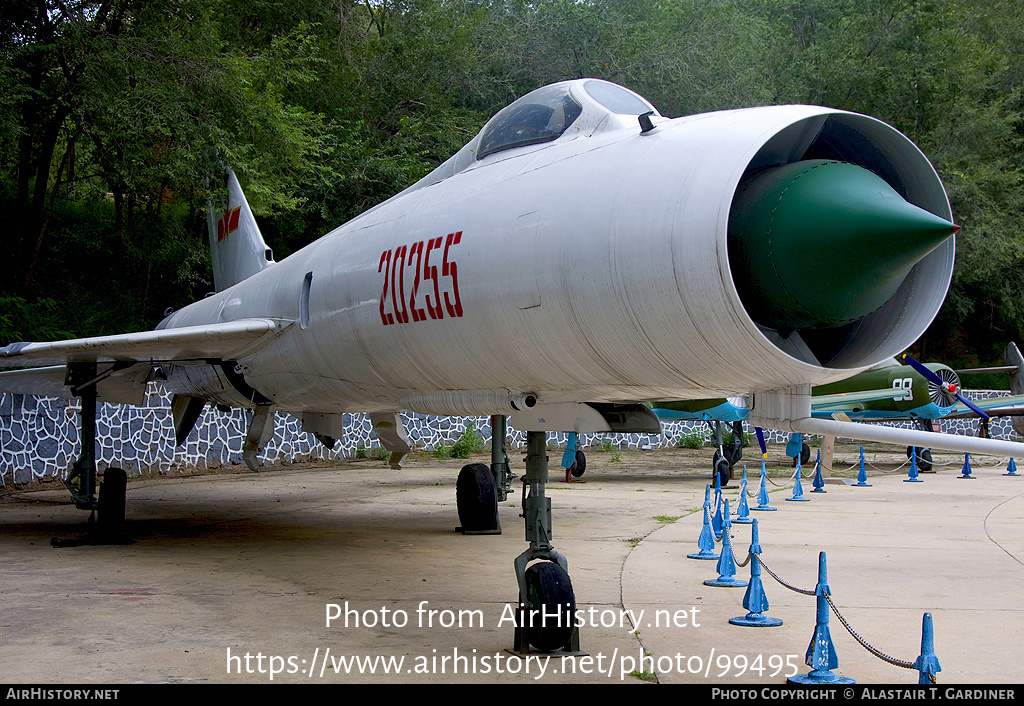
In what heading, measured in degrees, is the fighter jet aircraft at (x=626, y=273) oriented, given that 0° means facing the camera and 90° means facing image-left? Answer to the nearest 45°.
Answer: approximately 315°

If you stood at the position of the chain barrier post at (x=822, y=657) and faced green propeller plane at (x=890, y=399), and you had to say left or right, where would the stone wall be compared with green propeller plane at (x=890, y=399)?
left

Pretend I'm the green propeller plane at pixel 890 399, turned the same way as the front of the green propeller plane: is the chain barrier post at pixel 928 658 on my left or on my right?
on my right

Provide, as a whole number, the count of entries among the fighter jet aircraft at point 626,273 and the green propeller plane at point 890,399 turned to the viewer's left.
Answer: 0
